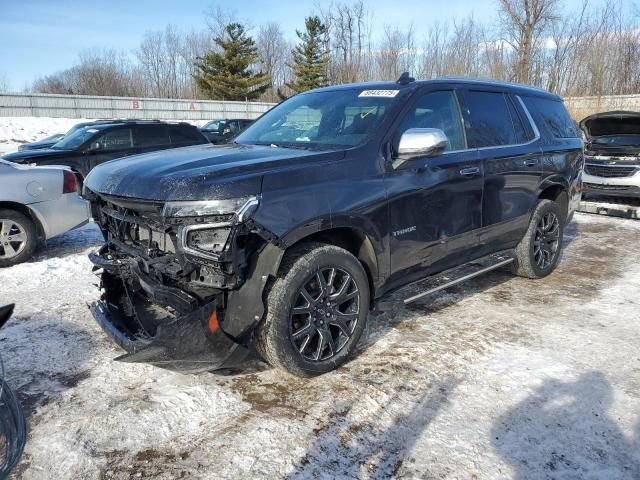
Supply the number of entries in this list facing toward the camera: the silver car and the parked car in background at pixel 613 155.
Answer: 1

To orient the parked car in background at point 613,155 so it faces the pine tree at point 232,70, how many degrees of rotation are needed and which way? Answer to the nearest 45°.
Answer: approximately 135° to its right

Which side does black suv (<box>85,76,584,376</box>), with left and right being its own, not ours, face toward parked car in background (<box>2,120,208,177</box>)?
right

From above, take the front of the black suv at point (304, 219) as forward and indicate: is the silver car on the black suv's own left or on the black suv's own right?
on the black suv's own right

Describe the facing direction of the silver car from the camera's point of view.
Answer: facing to the left of the viewer

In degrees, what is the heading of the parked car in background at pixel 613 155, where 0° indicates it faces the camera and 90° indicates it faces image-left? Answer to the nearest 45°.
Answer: approximately 0°

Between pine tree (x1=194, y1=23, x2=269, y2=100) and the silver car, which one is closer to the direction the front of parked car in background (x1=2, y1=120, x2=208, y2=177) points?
the silver car

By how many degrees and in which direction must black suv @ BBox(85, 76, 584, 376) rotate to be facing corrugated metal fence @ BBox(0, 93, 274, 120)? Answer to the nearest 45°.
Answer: approximately 90° to its right
